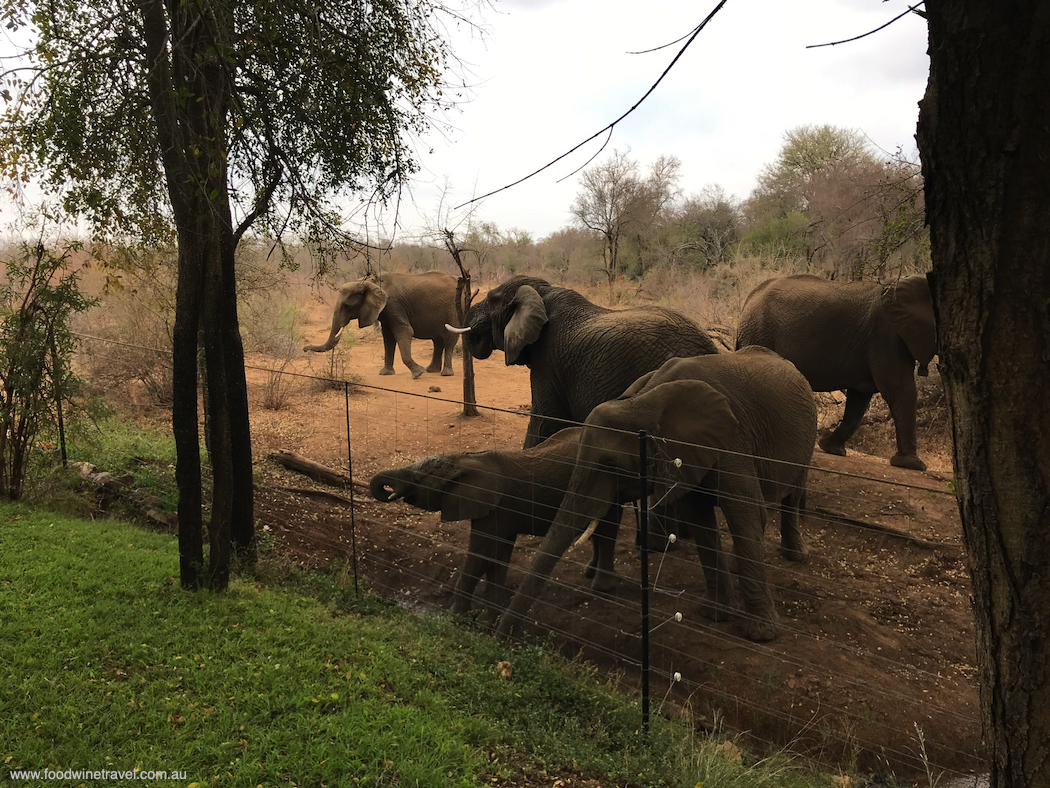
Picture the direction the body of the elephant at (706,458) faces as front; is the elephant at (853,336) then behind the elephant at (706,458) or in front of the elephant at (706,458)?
behind

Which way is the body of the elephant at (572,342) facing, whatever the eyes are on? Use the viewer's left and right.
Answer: facing to the left of the viewer

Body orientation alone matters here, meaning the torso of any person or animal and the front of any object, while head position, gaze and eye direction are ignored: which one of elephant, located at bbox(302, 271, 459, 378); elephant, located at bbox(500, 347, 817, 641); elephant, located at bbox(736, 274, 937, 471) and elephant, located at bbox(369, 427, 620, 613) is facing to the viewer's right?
elephant, located at bbox(736, 274, 937, 471)

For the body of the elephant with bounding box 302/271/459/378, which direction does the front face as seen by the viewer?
to the viewer's left

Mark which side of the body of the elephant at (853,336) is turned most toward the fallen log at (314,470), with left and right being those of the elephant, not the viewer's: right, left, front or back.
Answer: back

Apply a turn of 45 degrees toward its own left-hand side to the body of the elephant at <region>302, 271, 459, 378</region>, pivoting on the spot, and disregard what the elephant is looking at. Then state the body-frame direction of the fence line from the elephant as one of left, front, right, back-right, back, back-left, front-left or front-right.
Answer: front-left

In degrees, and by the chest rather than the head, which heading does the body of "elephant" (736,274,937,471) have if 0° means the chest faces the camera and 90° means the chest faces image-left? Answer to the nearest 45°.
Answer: approximately 270°

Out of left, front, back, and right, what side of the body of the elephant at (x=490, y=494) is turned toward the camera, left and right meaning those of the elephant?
left

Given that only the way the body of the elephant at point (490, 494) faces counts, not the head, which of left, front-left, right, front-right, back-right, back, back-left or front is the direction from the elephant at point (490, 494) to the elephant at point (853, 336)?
back-right
